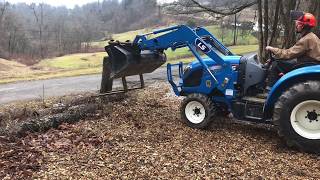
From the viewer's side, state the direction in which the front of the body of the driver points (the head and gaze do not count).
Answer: to the viewer's left

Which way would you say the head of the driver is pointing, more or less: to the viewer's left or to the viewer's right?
to the viewer's left

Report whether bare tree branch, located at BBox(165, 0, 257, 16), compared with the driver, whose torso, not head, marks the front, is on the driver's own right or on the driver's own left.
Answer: on the driver's own right

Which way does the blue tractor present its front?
to the viewer's left

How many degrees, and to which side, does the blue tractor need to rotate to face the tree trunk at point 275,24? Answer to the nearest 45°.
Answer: approximately 90° to its right

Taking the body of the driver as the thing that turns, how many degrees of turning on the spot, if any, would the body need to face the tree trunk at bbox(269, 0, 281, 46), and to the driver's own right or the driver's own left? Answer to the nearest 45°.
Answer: approximately 90° to the driver's own right
